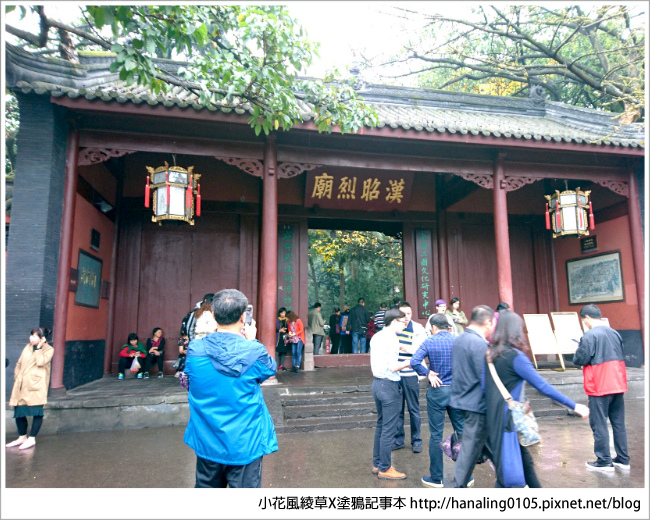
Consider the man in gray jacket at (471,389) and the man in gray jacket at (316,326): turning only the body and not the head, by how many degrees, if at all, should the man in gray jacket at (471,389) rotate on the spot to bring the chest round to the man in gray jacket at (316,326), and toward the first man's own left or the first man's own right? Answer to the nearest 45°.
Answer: approximately 90° to the first man's own left

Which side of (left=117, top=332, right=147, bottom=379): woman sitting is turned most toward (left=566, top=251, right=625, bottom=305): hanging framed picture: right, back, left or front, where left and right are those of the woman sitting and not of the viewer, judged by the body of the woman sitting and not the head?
left

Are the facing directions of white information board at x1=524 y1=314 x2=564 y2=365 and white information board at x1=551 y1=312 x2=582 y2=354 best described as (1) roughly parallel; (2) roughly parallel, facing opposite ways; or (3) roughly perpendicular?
roughly parallel

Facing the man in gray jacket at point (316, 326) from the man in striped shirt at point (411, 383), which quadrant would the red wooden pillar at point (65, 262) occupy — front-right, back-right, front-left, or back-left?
front-left

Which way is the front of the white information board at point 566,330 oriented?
toward the camera

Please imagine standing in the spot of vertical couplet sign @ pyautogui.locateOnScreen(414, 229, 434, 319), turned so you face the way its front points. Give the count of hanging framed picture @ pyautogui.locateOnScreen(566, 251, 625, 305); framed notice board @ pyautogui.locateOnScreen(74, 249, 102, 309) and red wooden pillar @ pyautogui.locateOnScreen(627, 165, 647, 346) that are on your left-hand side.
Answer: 2

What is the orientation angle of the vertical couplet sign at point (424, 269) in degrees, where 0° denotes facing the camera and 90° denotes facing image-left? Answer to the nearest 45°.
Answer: approximately 0°

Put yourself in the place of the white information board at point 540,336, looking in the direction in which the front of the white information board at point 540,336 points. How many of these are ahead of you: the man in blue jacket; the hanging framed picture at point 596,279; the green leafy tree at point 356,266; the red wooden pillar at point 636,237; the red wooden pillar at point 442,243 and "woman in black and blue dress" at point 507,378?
2

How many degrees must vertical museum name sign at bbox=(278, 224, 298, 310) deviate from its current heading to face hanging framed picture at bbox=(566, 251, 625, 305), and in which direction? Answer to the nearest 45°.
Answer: approximately 90° to its left

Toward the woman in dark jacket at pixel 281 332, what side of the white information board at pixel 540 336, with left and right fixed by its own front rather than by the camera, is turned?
right

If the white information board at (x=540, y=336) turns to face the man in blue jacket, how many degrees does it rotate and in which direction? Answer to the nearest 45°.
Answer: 0° — it already faces them

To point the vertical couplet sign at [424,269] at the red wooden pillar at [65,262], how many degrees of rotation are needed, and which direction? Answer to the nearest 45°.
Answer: approximately 45° to its right

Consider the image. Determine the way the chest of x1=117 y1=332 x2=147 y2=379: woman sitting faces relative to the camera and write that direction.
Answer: toward the camera

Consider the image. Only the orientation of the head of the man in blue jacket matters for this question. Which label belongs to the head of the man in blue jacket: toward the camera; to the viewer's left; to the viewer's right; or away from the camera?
away from the camera
